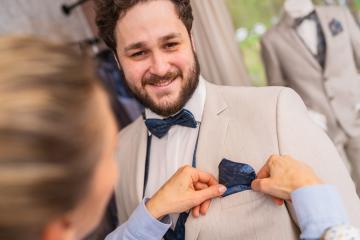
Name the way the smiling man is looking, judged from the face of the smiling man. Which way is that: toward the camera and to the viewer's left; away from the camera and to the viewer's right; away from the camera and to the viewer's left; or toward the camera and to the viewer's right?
toward the camera and to the viewer's left

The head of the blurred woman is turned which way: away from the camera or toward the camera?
away from the camera

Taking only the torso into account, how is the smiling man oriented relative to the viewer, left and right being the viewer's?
facing the viewer and to the left of the viewer

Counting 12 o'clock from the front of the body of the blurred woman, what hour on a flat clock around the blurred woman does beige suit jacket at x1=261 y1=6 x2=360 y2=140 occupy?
The beige suit jacket is roughly at 12 o'clock from the blurred woman.

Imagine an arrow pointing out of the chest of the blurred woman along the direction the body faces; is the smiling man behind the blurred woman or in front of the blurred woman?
in front

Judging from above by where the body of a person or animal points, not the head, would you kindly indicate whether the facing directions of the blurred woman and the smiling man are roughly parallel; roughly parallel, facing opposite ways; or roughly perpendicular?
roughly parallel, facing opposite ways

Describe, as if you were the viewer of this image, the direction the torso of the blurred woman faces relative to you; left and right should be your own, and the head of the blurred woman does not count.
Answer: facing away from the viewer and to the right of the viewer
